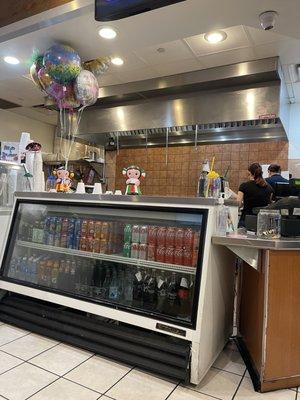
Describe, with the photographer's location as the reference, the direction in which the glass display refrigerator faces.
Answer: facing the viewer and to the left of the viewer

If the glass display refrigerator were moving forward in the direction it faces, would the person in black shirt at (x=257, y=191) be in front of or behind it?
behind

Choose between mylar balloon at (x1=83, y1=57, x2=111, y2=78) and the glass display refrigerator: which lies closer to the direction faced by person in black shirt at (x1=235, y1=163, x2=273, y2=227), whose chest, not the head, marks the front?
the mylar balloon

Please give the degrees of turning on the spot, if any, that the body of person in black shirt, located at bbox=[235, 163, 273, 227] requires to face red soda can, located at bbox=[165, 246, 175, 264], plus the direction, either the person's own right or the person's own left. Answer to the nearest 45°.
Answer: approximately 135° to the person's own left

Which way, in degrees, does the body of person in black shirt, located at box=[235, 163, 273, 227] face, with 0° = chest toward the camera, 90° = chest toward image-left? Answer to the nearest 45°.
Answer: approximately 135°
